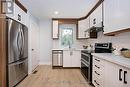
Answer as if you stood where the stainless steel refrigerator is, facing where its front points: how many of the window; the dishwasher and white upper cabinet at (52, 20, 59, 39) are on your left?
3

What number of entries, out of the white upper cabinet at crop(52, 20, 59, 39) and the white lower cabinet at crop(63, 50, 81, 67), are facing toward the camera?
2

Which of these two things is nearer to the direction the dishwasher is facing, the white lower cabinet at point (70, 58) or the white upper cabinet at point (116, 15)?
the white upper cabinet

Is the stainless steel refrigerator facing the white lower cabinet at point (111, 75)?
yes

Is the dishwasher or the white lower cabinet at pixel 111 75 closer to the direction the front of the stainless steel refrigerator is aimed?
the white lower cabinet

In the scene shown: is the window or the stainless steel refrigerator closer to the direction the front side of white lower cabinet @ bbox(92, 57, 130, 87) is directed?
the stainless steel refrigerator

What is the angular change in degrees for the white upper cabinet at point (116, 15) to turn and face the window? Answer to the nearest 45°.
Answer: approximately 90° to its right

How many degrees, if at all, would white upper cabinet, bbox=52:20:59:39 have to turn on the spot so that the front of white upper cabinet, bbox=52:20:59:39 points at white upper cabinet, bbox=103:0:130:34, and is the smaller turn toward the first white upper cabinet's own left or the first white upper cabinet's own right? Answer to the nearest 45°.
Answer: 0° — it already faces it

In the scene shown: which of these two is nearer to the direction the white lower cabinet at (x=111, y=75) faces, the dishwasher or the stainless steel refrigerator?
the stainless steel refrigerator

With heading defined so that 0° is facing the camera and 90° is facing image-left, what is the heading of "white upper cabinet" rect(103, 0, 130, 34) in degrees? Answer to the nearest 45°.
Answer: approximately 45°

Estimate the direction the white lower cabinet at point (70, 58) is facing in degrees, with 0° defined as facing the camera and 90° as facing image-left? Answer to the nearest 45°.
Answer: approximately 0°
